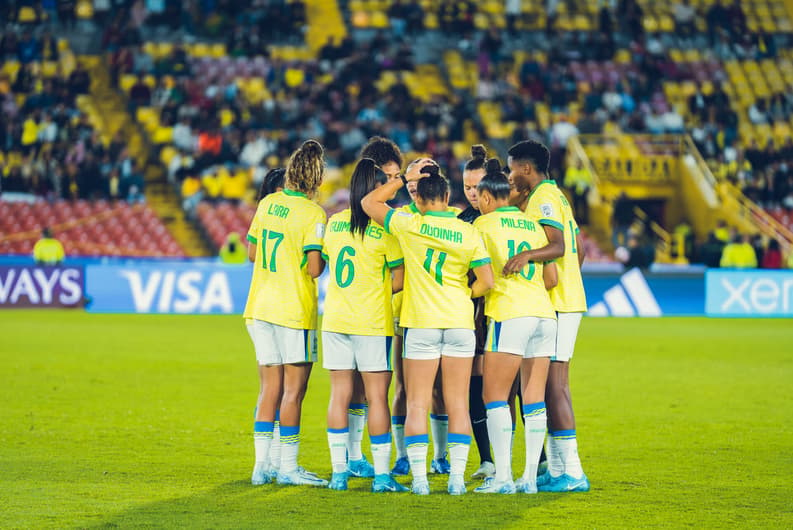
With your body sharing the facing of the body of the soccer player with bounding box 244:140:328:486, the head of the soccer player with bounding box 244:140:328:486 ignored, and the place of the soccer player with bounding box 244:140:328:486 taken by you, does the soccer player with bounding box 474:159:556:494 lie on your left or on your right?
on your right

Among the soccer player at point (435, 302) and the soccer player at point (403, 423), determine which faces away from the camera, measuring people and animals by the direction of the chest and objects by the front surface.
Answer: the soccer player at point (435, 302)

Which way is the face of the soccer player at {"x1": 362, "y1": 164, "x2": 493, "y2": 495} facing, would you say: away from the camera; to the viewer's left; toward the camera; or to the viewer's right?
away from the camera

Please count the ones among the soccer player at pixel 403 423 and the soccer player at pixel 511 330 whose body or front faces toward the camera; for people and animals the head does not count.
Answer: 1

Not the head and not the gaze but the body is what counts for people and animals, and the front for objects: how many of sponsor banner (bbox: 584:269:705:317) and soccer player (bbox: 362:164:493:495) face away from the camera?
1

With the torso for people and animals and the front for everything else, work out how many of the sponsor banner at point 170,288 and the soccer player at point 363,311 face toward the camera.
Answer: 1

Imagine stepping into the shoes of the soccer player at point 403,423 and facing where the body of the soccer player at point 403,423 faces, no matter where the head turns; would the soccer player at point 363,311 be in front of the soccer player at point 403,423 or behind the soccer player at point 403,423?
in front

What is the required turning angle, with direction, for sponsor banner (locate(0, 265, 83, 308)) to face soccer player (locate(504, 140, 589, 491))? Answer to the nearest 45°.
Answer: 0° — it already faces them

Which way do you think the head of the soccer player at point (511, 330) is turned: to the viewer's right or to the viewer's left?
to the viewer's left

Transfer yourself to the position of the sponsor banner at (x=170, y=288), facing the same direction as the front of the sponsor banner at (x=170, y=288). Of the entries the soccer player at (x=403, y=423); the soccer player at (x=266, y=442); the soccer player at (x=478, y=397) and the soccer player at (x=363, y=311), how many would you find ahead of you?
4

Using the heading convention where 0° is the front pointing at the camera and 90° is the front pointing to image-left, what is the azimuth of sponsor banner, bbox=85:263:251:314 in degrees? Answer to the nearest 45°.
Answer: approximately 0°

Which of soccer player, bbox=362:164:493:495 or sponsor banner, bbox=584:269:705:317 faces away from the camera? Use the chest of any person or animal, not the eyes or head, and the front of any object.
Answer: the soccer player

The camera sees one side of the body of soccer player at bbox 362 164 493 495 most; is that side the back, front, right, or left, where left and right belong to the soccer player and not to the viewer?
back

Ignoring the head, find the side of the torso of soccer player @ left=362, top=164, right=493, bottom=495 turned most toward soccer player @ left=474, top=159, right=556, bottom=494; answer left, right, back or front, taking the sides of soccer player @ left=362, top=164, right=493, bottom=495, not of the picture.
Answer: right
